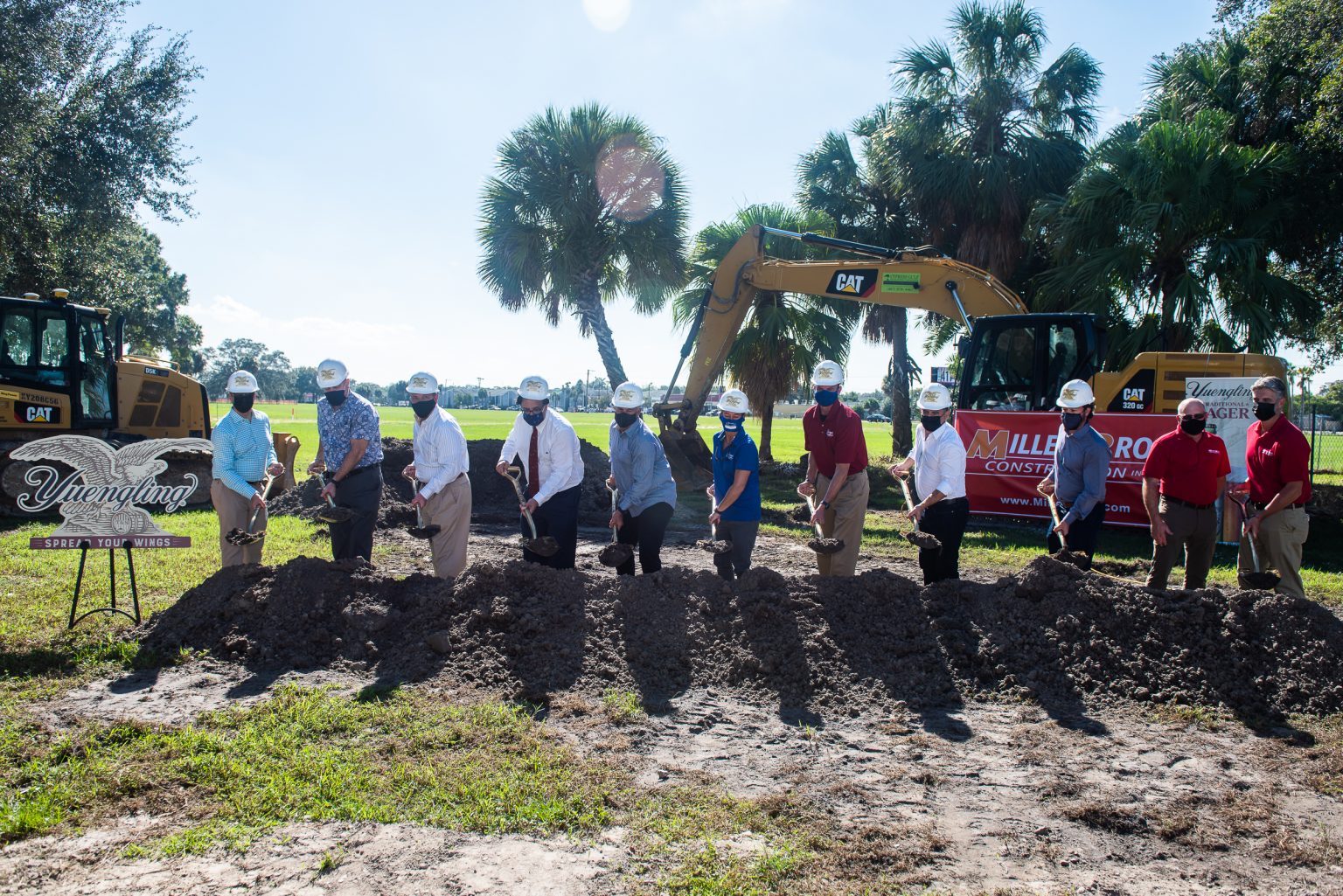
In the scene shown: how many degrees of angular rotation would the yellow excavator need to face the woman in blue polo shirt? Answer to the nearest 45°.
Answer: approximately 90° to its left

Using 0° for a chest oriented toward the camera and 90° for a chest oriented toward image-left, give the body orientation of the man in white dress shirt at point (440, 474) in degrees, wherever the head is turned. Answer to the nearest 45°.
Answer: approximately 45°

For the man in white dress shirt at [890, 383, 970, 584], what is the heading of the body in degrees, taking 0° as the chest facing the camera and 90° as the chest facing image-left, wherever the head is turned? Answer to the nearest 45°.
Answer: approximately 45°

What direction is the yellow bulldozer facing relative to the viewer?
to the viewer's right

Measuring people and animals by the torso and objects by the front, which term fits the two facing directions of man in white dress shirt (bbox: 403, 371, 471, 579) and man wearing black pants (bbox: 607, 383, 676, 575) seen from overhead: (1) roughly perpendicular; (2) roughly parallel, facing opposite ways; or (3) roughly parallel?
roughly parallel

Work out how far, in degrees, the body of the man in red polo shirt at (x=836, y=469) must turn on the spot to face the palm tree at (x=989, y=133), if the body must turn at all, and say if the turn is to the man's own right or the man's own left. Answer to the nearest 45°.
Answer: approximately 135° to the man's own right

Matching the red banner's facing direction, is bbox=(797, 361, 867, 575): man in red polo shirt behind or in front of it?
in front

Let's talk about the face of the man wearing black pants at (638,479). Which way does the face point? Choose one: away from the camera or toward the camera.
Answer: toward the camera

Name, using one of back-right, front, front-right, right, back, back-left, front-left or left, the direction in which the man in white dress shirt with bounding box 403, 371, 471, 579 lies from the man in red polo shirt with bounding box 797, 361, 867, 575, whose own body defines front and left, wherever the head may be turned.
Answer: front-right

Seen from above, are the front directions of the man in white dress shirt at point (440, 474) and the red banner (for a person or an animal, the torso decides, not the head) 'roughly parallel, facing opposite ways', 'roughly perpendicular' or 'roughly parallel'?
roughly parallel

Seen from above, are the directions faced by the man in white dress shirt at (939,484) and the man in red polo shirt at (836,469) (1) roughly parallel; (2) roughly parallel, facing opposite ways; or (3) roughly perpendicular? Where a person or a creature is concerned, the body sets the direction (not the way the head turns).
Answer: roughly parallel

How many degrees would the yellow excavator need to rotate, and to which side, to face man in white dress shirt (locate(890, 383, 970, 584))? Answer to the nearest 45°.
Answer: approximately 90° to its left

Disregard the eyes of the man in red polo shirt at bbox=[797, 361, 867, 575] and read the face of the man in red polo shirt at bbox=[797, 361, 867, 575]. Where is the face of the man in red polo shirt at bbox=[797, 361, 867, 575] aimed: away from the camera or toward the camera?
toward the camera

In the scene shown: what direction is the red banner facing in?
toward the camera

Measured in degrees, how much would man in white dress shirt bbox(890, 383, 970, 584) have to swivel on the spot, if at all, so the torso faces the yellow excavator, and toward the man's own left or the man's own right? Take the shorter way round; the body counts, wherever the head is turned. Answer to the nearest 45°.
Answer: approximately 135° to the man's own right
